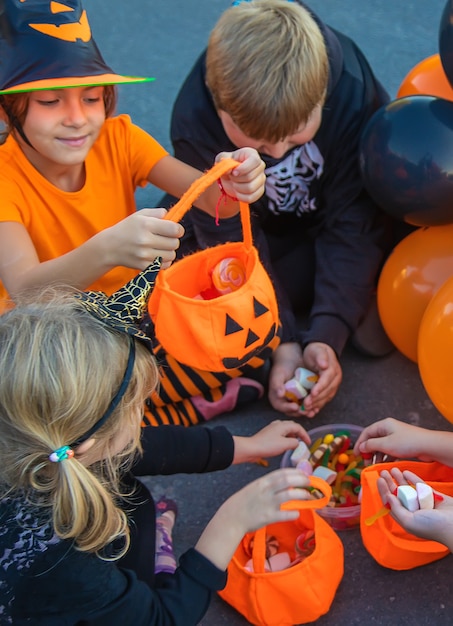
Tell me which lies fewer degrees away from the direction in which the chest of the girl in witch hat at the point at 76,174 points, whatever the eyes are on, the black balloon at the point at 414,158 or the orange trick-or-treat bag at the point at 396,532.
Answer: the orange trick-or-treat bag

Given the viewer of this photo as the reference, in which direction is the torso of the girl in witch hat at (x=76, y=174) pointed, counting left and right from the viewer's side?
facing the viewer and to the right of the viewer

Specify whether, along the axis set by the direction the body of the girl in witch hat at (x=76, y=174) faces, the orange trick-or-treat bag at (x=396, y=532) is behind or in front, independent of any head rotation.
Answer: in front

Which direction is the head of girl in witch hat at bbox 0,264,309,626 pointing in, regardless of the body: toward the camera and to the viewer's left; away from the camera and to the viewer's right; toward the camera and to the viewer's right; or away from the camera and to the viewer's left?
away from the camera and to the viewer's right
